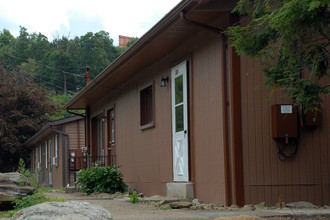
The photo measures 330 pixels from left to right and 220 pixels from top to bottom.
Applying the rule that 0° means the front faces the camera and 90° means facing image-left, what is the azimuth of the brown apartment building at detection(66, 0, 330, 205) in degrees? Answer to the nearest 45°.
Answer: approximately 45°

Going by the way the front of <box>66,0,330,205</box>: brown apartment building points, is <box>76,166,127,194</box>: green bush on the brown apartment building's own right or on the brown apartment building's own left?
on the brown apartment building's own right

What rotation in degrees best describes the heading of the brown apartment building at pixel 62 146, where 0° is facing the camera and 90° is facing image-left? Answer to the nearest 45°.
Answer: approximately 45°

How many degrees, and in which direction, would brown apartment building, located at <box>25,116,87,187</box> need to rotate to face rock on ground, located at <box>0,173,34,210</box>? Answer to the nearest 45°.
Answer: approximately 45° to its left
